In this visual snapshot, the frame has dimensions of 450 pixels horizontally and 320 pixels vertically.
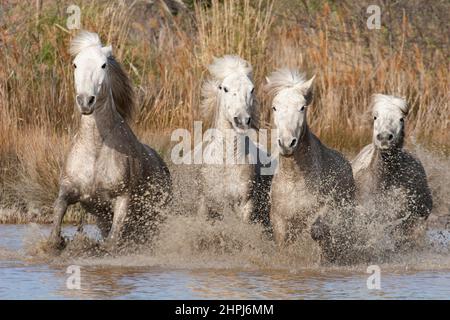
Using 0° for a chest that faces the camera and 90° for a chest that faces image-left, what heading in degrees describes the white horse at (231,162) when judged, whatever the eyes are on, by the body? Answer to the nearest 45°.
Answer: approximately 0°

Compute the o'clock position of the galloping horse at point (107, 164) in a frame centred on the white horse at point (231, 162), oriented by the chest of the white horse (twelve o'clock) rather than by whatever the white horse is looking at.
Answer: The galloping horse is roughly at 3 o'clock from the white horse.

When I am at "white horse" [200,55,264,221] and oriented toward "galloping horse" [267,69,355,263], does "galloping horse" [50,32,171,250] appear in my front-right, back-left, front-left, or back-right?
back-right

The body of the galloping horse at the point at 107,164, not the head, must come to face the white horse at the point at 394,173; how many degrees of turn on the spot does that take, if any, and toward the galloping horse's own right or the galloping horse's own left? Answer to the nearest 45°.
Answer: approximately 135° to the galloping horse's own left

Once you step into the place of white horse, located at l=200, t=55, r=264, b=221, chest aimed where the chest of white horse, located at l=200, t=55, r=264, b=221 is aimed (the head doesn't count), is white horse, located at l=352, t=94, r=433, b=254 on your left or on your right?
on your left

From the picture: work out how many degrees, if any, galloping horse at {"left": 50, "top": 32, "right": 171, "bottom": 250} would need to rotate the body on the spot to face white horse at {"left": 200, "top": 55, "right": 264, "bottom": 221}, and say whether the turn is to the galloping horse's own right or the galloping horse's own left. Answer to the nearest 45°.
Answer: approximately 135° to the galloping horse's own left

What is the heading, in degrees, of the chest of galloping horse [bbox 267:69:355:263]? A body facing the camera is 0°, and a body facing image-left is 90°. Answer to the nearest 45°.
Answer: approximately 45°

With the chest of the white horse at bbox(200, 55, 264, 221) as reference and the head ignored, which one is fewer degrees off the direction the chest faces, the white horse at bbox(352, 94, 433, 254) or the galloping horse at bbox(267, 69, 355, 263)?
the galloping horse

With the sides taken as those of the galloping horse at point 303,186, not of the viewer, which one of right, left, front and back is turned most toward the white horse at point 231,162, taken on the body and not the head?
right
